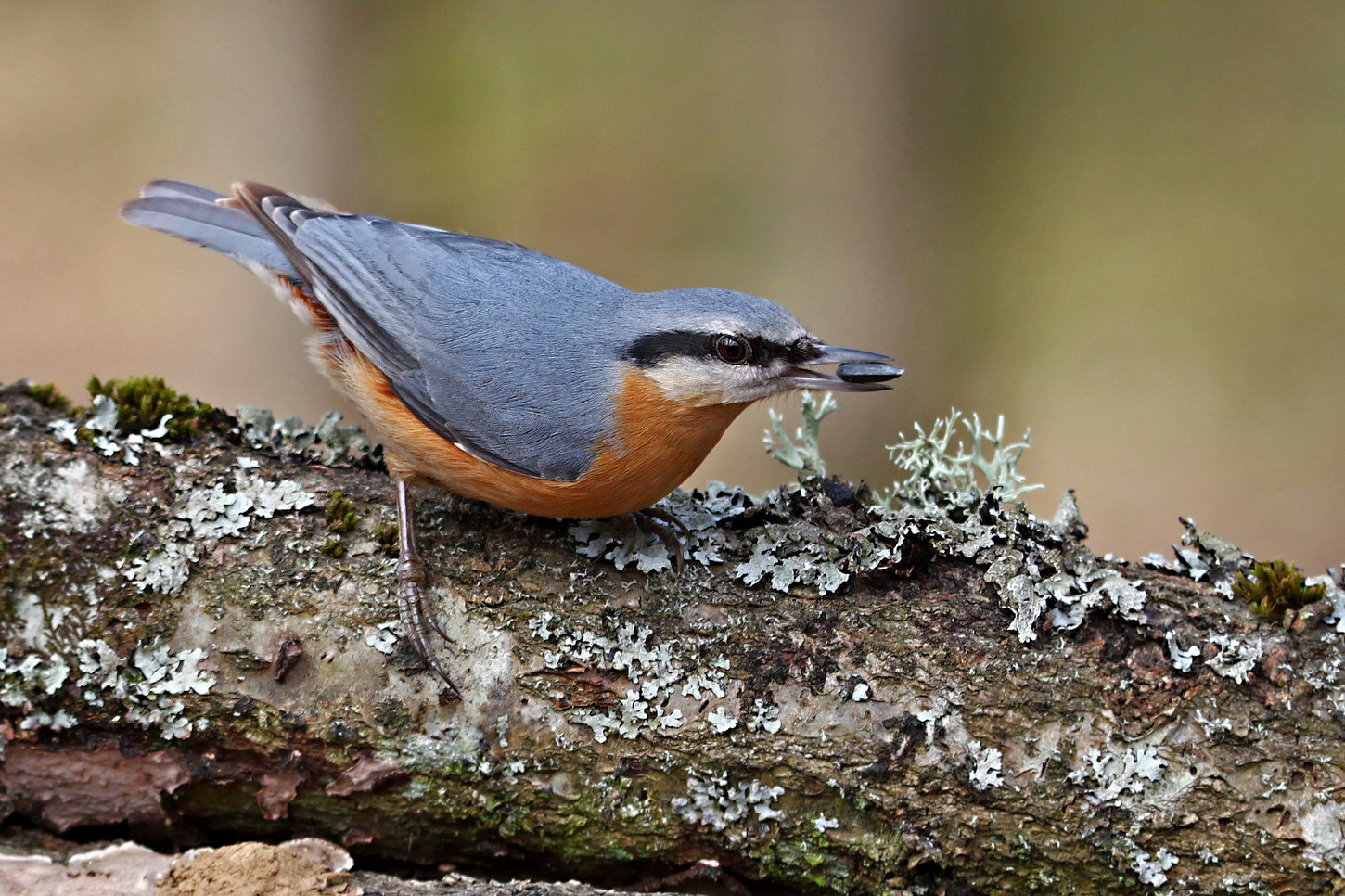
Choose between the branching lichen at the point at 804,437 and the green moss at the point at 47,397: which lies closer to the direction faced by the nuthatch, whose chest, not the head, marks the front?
the branching lichen

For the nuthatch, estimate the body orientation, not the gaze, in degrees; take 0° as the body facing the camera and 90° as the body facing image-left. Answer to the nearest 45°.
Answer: approximately 270°

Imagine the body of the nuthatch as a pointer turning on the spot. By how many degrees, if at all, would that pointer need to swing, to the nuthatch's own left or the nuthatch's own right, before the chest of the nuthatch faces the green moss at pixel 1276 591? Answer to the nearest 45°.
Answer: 0° — it already faces it

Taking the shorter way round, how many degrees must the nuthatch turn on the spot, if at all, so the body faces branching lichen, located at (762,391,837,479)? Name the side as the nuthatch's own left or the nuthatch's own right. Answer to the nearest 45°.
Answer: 0° — it already faces it

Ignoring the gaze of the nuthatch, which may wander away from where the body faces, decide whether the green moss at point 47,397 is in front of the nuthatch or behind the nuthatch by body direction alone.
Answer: behind

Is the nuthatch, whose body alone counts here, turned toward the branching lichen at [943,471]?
yes

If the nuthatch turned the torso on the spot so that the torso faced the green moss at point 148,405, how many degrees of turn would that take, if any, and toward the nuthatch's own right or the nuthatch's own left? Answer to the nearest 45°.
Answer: approximately 180°

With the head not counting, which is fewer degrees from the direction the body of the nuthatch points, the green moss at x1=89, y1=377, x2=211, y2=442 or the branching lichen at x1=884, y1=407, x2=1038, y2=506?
the branching lichen
